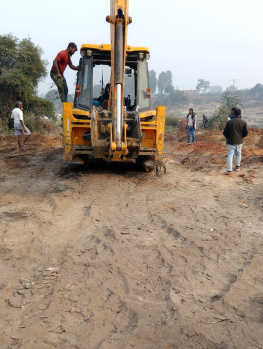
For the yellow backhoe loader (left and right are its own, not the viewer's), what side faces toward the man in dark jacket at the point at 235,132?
right

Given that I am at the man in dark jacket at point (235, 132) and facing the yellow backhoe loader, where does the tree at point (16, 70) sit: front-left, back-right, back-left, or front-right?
front-right

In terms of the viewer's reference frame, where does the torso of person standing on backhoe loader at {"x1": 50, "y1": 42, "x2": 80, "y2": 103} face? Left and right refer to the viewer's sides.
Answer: facing to the right of the viewer

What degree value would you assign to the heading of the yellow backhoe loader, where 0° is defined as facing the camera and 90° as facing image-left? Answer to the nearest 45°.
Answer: approximately 180°

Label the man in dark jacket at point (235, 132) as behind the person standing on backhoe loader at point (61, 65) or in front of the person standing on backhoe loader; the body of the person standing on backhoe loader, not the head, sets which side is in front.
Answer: in front

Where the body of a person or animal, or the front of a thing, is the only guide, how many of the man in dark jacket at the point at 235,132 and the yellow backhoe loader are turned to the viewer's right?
0

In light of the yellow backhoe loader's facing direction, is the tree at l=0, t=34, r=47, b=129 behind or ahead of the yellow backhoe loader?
ahead
